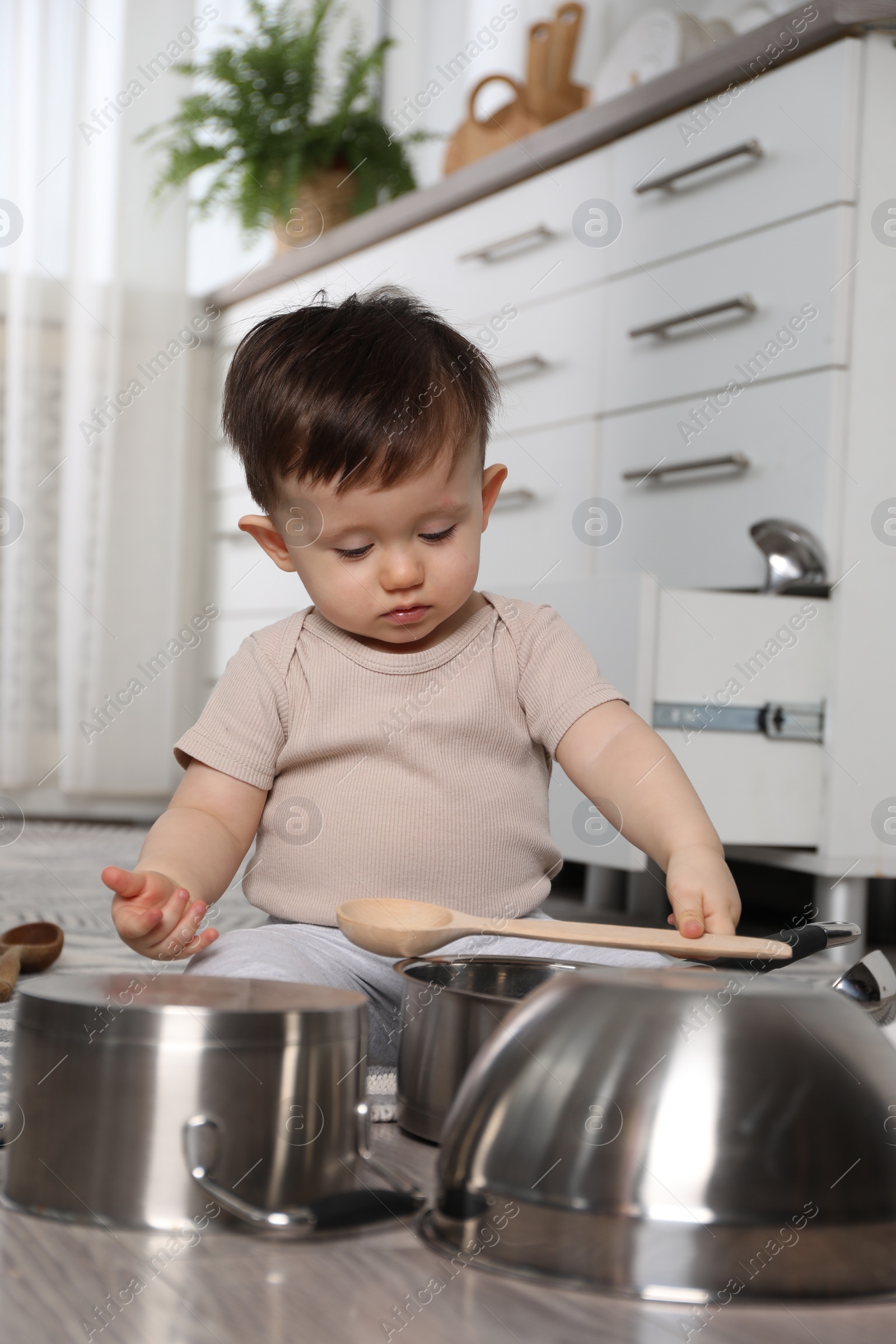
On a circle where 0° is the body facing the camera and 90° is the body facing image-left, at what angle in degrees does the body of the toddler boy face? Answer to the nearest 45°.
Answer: approximately 0°

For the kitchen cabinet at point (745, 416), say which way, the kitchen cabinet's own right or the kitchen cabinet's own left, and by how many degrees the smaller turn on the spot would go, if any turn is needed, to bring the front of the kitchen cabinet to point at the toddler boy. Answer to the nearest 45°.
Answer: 0° — it already faces them

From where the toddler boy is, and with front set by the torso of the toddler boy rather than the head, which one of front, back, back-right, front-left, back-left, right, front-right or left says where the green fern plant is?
back

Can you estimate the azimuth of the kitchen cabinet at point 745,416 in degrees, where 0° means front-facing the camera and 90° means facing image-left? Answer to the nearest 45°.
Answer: approximately 45°

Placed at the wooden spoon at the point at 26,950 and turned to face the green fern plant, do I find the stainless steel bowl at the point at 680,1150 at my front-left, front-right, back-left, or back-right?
back-right

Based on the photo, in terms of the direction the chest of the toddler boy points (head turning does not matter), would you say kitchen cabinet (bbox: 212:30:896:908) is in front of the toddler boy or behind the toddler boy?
behind

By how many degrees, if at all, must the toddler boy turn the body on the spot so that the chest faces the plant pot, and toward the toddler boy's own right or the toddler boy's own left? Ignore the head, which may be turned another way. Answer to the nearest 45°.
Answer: approximately 180°
